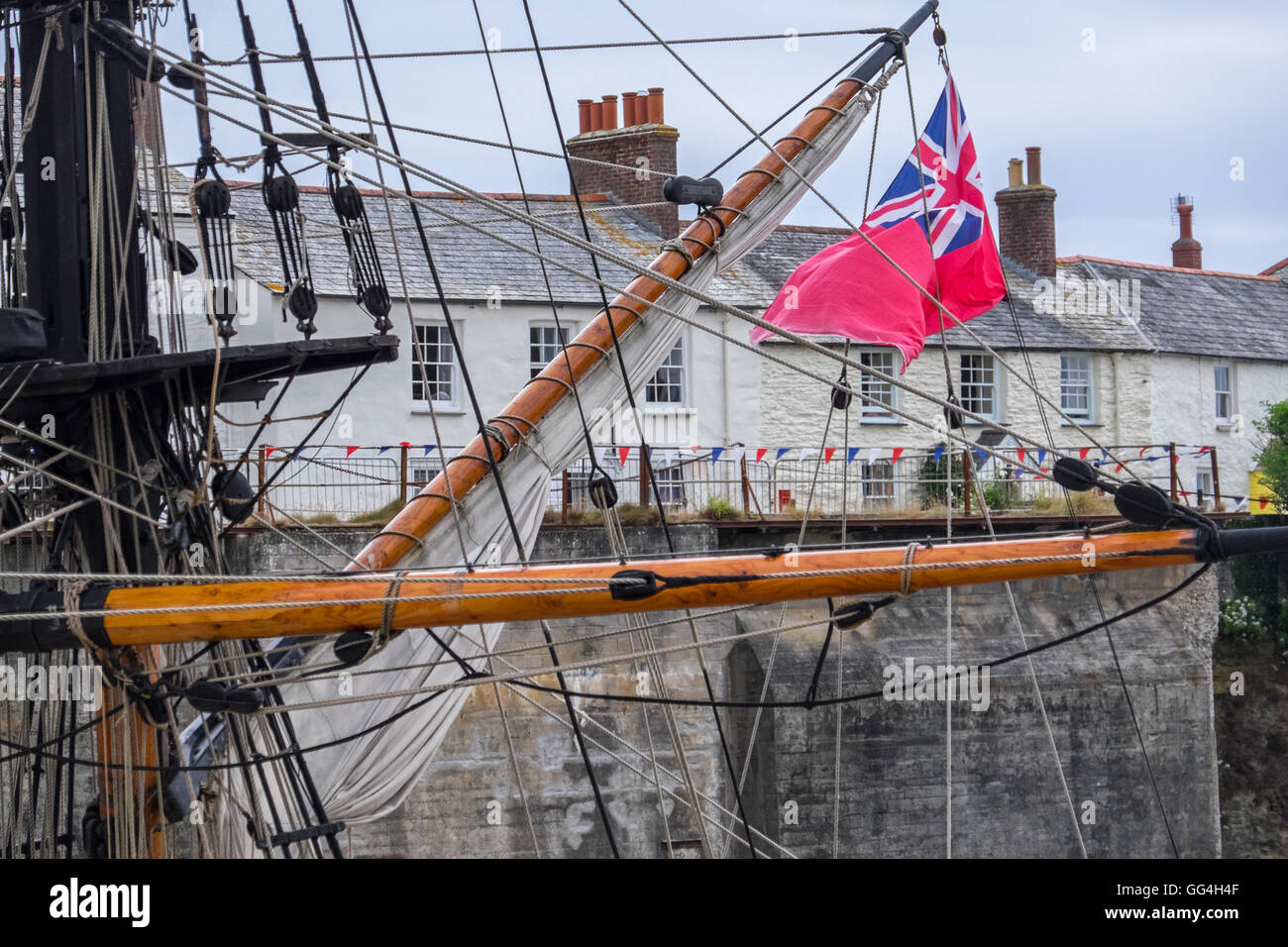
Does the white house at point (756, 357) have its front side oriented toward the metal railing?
yes

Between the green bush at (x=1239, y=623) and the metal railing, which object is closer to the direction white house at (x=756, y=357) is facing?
the metal railing

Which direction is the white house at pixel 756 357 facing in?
toward the camera

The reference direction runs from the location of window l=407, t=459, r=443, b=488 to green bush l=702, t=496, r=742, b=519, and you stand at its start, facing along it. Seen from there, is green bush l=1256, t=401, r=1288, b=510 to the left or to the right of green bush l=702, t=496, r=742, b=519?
left

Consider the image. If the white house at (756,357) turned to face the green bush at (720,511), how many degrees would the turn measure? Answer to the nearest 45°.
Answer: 0° — it already faces it

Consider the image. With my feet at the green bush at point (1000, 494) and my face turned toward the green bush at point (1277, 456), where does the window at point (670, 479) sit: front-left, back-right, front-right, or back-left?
back-left
